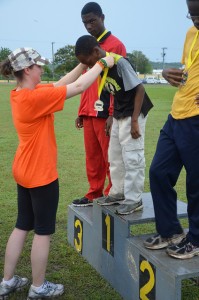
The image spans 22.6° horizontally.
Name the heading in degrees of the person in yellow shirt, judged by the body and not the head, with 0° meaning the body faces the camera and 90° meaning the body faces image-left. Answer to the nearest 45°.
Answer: approximately 45°

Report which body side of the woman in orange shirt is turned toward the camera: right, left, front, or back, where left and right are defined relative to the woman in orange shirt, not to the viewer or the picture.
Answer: right

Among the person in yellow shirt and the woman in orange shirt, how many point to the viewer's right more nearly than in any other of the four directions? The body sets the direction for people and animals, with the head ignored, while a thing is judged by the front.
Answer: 1

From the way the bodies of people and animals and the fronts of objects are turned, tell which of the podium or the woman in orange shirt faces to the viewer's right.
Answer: the woman in orange shirt

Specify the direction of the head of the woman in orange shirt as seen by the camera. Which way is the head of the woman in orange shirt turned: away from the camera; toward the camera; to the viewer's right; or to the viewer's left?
to the viewer's right
